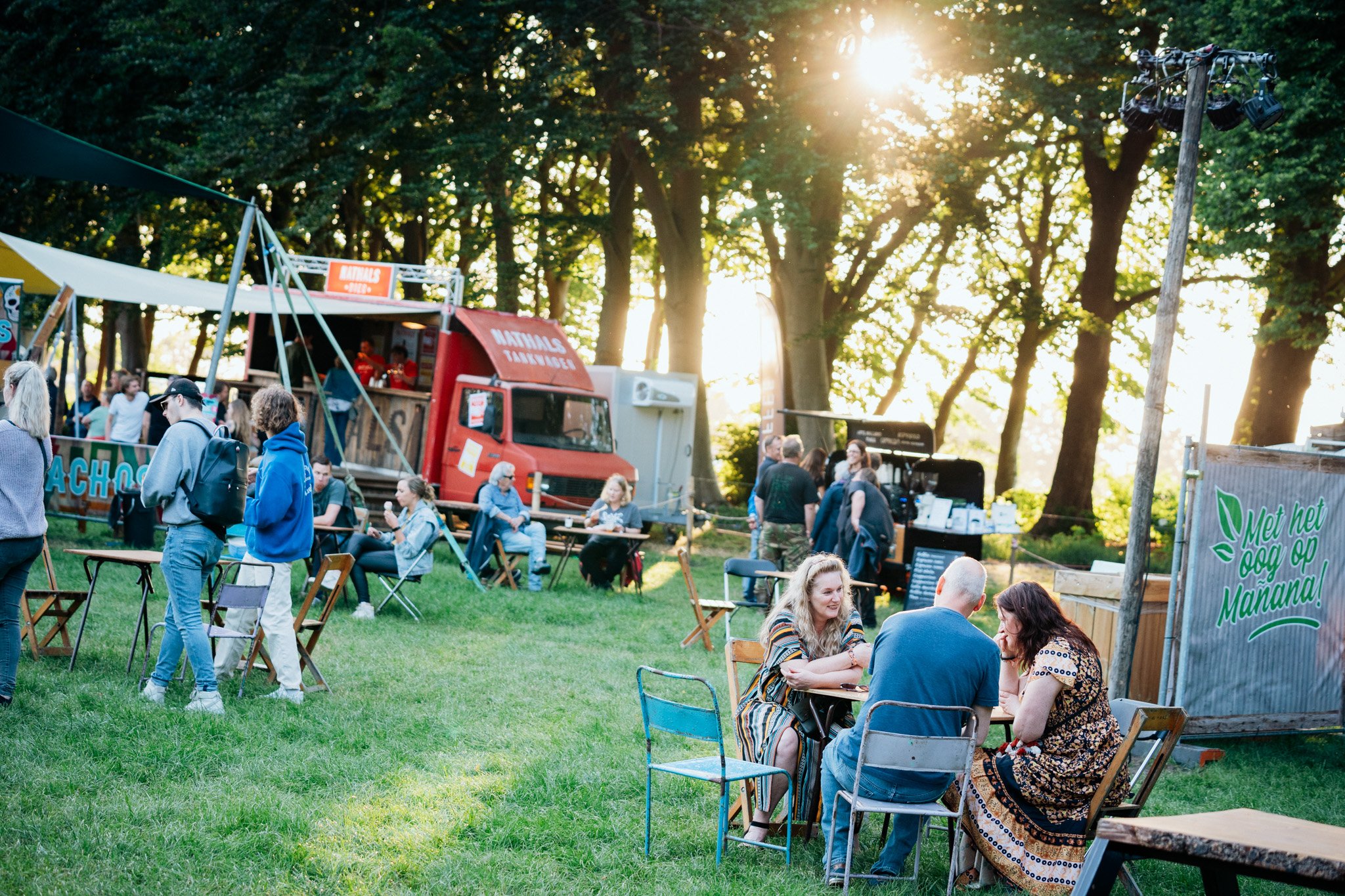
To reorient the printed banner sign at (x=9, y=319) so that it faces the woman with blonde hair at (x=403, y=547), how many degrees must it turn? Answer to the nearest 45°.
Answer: approximately 45° to its left

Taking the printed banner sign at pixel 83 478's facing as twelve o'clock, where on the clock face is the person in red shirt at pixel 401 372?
The person in red shirt is roughly at 8 o'clock from the printed banner sign.

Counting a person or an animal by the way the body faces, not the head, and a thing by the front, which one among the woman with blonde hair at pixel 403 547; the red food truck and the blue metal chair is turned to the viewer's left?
the woman with blonde hair

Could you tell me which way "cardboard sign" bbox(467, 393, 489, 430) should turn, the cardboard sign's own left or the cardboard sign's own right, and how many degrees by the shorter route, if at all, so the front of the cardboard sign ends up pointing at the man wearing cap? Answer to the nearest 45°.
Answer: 0° — it already faces them

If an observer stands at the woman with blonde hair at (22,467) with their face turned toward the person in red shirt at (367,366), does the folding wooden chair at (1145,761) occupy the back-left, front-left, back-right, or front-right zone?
back-right

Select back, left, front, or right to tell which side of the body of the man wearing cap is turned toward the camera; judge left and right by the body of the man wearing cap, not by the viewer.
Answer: left

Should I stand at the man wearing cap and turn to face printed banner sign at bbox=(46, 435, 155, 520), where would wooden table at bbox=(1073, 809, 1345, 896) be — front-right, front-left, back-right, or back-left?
back-right

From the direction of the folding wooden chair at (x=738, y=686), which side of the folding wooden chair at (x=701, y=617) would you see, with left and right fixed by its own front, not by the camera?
right

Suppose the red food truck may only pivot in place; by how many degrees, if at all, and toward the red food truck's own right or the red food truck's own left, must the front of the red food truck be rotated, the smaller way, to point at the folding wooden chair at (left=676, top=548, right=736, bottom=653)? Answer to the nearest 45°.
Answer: approximately 45° to the red food truck's own right

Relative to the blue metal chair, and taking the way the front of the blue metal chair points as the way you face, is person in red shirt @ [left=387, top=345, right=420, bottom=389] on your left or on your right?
on your left

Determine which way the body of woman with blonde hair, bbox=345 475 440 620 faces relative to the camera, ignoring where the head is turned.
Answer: to the viewer's left

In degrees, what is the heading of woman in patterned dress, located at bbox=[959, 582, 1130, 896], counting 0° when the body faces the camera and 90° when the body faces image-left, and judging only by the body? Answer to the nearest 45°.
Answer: approximately 90°

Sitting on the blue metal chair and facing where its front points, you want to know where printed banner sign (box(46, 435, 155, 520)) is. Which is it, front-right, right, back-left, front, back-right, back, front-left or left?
left

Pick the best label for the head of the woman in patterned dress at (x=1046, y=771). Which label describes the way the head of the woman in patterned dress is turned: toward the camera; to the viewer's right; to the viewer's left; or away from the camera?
to the viewer's left

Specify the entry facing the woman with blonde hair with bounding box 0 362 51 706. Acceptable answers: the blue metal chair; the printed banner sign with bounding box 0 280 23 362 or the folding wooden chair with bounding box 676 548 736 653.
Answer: the printed banner sign
